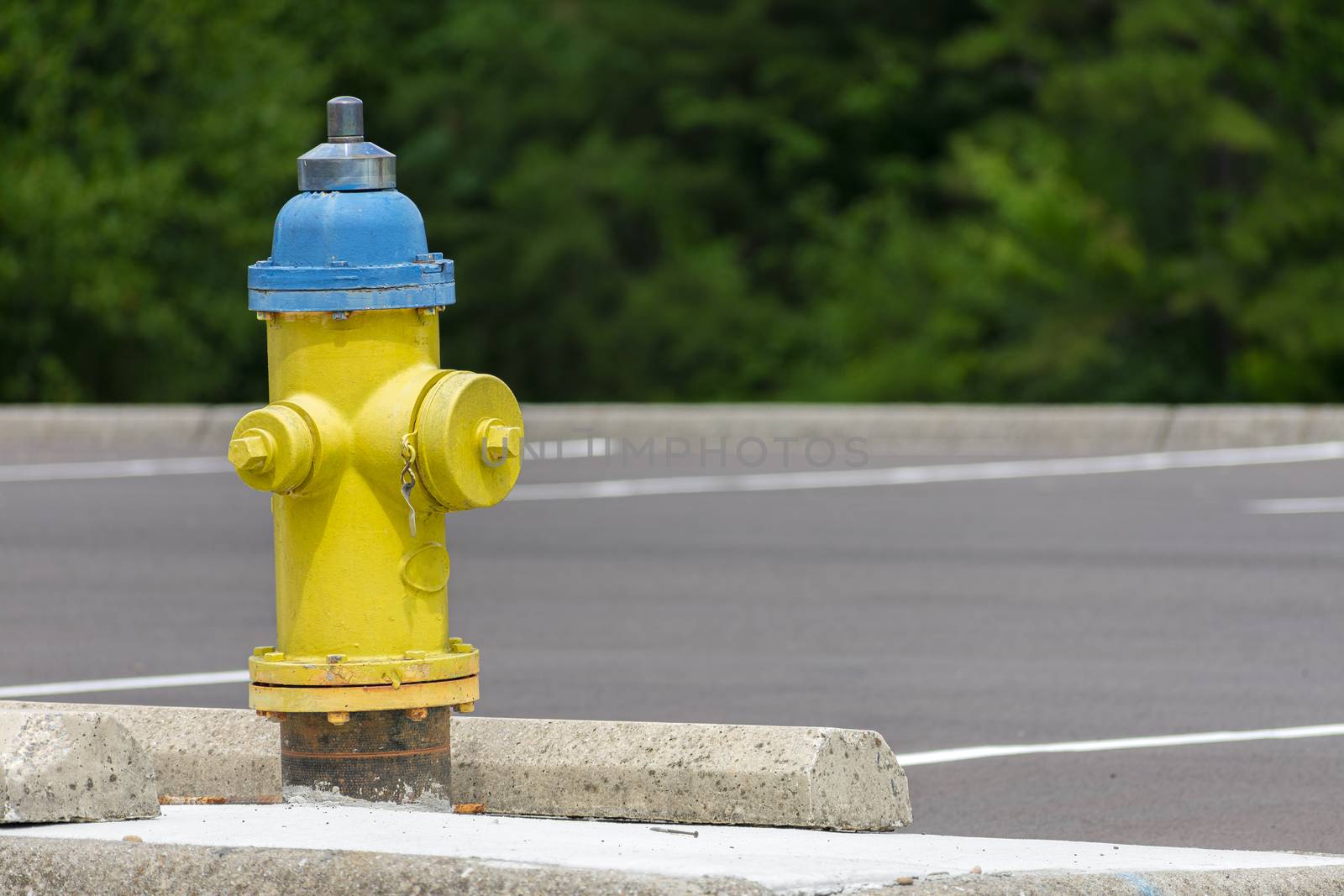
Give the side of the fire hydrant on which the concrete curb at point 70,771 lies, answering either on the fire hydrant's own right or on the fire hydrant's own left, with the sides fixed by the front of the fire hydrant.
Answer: on the fire hydrant's own right

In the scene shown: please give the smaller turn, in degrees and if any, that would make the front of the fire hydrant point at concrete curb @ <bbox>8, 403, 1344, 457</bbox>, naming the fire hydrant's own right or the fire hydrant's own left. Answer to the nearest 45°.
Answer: approximately 135° to the fire hydrant's own left

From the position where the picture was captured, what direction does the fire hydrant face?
facing the viewer and to the right of the viewer
